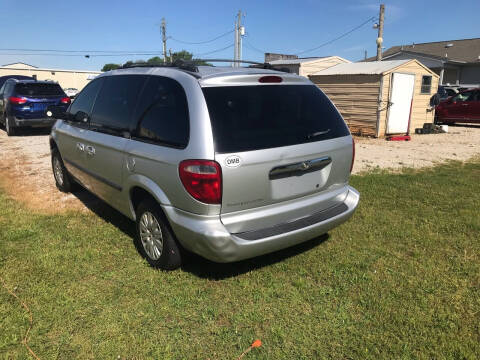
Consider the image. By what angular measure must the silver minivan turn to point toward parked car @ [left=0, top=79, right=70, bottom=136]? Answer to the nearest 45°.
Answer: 0° — it already faces it

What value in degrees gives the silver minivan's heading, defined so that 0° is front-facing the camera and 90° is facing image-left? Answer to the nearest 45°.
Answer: approximately 135°

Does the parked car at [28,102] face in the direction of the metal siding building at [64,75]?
yes

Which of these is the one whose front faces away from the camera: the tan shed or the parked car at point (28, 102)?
the parked car

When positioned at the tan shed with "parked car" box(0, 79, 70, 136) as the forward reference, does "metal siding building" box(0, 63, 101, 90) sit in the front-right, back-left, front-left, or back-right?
front-right

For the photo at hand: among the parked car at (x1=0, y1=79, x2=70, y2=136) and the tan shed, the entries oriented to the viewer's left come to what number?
0

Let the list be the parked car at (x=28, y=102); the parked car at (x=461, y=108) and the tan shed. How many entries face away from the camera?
1

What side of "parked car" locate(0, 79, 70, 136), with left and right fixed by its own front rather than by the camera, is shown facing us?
back

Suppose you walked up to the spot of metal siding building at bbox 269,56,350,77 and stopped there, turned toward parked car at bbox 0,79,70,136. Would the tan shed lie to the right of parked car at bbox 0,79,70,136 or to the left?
left

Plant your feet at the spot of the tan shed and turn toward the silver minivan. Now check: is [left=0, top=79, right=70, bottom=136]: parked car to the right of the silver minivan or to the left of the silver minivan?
right

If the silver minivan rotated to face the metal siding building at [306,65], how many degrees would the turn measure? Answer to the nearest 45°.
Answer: approximately 45° to its right

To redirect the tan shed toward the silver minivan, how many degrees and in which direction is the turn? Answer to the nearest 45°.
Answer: approximately 45° to its right

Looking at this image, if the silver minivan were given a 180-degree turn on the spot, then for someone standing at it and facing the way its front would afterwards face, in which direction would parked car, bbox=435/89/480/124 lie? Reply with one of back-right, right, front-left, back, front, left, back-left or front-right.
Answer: left

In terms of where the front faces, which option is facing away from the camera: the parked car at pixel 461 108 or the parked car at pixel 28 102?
the parked car at pixel 28 102

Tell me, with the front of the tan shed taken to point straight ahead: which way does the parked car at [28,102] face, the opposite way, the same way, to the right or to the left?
the opposite way

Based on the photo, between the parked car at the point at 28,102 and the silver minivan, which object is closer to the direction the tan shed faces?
the silver minivan

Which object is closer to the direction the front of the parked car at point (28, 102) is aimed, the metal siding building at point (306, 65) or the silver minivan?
the metal siding building

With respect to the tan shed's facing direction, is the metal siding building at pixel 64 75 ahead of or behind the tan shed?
behind

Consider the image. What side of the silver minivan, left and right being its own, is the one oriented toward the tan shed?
right

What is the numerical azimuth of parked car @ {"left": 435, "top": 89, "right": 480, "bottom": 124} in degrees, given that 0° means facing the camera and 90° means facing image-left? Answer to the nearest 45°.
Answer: approximately 90°

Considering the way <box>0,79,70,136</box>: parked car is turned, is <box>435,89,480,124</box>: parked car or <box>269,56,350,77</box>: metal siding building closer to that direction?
the metal siding building
